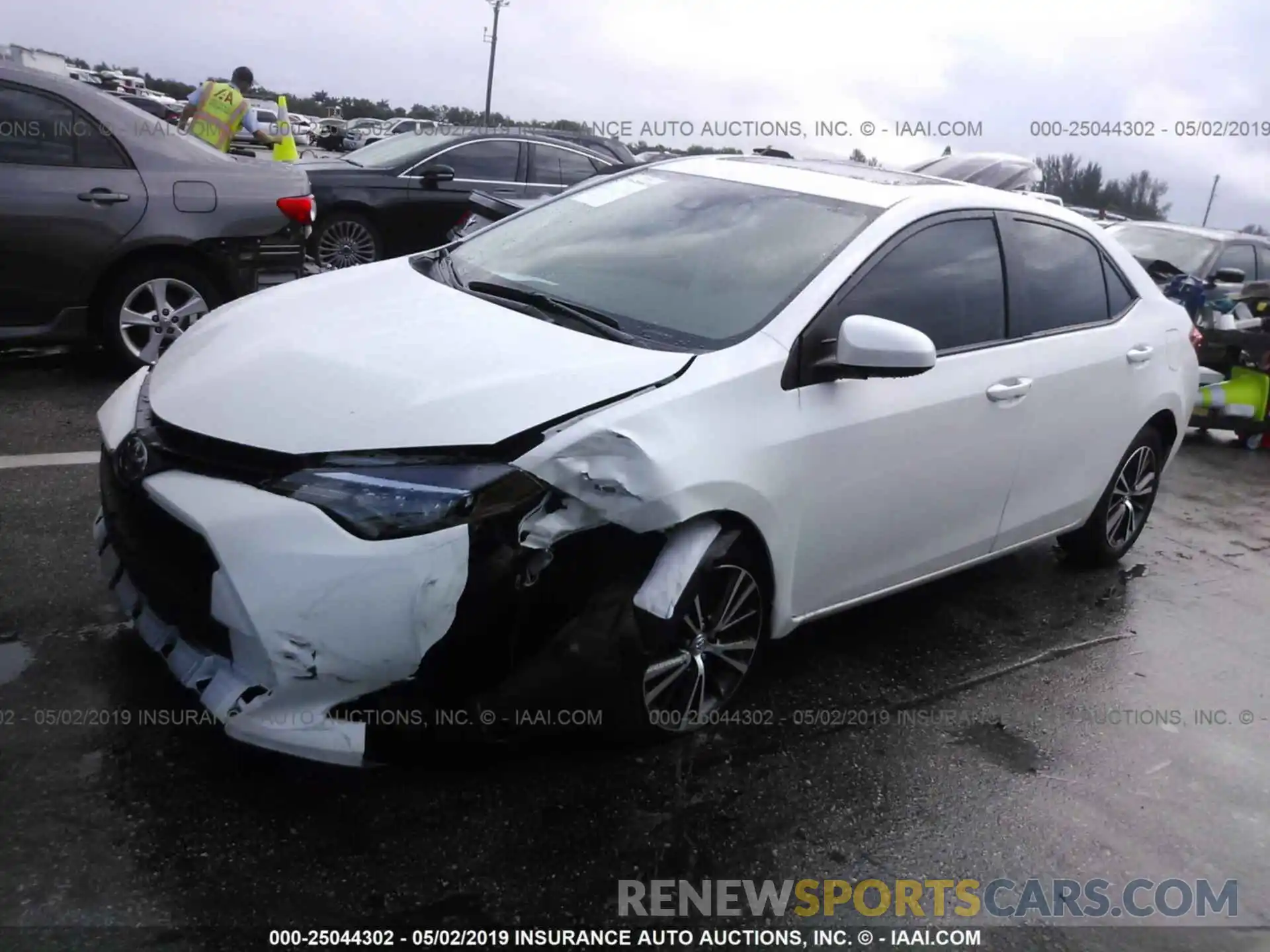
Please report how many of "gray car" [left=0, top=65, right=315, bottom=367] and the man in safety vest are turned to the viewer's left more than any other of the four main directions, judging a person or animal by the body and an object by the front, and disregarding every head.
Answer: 1

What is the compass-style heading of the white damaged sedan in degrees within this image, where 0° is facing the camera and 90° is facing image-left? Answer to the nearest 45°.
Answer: approximately 45°

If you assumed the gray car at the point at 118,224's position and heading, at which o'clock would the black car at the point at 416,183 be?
the black car at the point at 416,183 is roughly at 4 o'clock from the gray car at the point at 118,224.

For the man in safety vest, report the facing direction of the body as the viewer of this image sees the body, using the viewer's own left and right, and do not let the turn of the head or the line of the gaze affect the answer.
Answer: facing away from the viewer and to the right of the viewer

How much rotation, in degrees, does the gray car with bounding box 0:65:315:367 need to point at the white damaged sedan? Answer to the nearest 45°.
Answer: approximately 90° to its left

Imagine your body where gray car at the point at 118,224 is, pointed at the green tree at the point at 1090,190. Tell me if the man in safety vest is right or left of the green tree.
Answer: left

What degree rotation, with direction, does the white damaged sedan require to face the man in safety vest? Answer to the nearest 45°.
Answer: approximately 90° to its right

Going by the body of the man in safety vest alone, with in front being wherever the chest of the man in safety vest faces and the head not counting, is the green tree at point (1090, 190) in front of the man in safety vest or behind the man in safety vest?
in front

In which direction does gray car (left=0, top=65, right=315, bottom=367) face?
to the viewer's left

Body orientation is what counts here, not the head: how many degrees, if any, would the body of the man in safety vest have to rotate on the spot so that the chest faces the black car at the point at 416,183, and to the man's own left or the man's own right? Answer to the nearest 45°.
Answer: approximately 45° to the man's own right

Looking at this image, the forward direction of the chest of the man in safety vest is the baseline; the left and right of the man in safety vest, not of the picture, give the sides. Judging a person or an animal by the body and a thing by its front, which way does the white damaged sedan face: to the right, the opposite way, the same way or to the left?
the opposite way

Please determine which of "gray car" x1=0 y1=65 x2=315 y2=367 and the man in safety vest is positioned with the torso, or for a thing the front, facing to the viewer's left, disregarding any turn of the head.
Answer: the gray car
